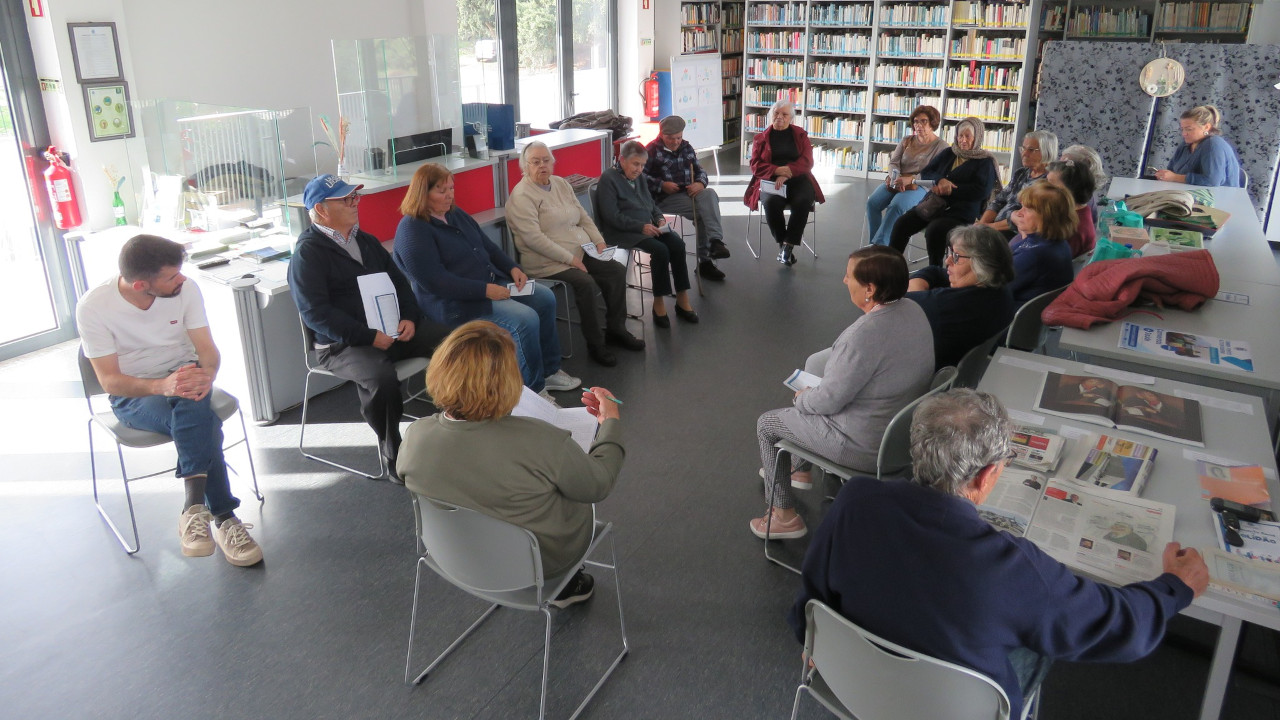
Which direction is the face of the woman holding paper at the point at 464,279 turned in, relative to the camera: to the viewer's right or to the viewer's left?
to the viewer's right

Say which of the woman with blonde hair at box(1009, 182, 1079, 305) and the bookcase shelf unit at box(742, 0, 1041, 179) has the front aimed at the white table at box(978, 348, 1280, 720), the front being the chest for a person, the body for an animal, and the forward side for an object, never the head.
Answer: the bookcase shelf unit

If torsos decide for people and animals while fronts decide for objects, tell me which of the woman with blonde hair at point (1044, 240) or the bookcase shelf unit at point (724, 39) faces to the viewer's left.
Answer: the woman with blonde hair

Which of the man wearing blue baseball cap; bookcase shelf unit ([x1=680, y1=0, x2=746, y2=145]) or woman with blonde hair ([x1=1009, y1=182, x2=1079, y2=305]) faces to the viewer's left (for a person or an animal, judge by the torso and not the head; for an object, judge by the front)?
the woman with blonde hair

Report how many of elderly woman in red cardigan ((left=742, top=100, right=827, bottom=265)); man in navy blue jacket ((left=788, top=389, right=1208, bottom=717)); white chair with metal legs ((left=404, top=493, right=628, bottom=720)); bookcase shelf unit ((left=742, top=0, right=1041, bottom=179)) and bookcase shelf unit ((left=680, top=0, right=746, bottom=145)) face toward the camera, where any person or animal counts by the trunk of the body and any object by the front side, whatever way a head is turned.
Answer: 3

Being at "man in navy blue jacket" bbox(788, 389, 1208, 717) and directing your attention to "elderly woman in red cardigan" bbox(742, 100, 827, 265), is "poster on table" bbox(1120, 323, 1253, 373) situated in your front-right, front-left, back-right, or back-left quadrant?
front-right

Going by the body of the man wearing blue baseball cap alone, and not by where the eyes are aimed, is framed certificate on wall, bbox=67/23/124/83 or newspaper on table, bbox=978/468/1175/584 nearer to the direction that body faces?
the newspaper on table

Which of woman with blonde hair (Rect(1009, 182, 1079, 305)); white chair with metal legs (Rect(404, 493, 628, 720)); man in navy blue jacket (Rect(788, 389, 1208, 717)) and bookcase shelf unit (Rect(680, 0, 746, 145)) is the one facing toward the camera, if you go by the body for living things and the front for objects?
the bookcase shelf unit

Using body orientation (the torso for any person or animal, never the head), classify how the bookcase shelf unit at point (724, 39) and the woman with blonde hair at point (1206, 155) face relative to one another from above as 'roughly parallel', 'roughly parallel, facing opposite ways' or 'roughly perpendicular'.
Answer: roughly perpendicular

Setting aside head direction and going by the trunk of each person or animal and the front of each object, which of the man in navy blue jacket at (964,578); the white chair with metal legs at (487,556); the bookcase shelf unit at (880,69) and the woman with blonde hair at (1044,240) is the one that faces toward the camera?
the bookcase shelf unit

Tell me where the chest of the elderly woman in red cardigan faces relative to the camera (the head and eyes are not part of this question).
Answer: toward the camera

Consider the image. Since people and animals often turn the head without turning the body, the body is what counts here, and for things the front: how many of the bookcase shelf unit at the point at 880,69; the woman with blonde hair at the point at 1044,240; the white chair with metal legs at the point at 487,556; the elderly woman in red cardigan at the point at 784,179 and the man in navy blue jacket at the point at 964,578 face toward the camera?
2

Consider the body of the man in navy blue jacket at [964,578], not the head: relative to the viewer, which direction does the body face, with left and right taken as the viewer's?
facing away from the viewer and to the right of the viewer

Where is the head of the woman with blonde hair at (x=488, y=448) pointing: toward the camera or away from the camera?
away from the camera

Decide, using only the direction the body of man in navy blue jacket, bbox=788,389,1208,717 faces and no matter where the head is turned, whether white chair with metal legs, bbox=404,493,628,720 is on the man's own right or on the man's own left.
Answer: on the man's own left

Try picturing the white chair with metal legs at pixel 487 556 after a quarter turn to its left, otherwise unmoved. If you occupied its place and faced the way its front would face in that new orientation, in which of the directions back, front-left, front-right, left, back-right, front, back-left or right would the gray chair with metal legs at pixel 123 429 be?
front

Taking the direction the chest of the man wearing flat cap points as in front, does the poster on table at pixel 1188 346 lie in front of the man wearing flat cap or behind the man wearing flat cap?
in front

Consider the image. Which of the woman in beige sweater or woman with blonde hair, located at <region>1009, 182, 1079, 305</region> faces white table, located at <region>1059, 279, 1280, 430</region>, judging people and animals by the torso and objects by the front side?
the woman in beige sweater

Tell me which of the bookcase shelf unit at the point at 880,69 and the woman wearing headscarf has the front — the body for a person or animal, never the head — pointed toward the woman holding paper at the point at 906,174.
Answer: the bookcase shelf unit

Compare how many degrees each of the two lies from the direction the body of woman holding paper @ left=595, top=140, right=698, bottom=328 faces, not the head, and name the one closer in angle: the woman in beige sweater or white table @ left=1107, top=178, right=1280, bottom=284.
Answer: the white table

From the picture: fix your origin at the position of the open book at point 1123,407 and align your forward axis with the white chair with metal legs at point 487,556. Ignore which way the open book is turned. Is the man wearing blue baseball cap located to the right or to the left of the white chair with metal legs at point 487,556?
right

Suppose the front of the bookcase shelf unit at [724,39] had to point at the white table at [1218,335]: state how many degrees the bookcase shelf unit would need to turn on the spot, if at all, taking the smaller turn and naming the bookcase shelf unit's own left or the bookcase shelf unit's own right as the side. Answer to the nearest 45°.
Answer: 0° — it already faces it

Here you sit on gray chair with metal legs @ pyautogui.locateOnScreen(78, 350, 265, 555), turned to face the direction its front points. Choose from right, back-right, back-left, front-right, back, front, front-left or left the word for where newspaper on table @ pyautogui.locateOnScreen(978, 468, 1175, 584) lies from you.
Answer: front
